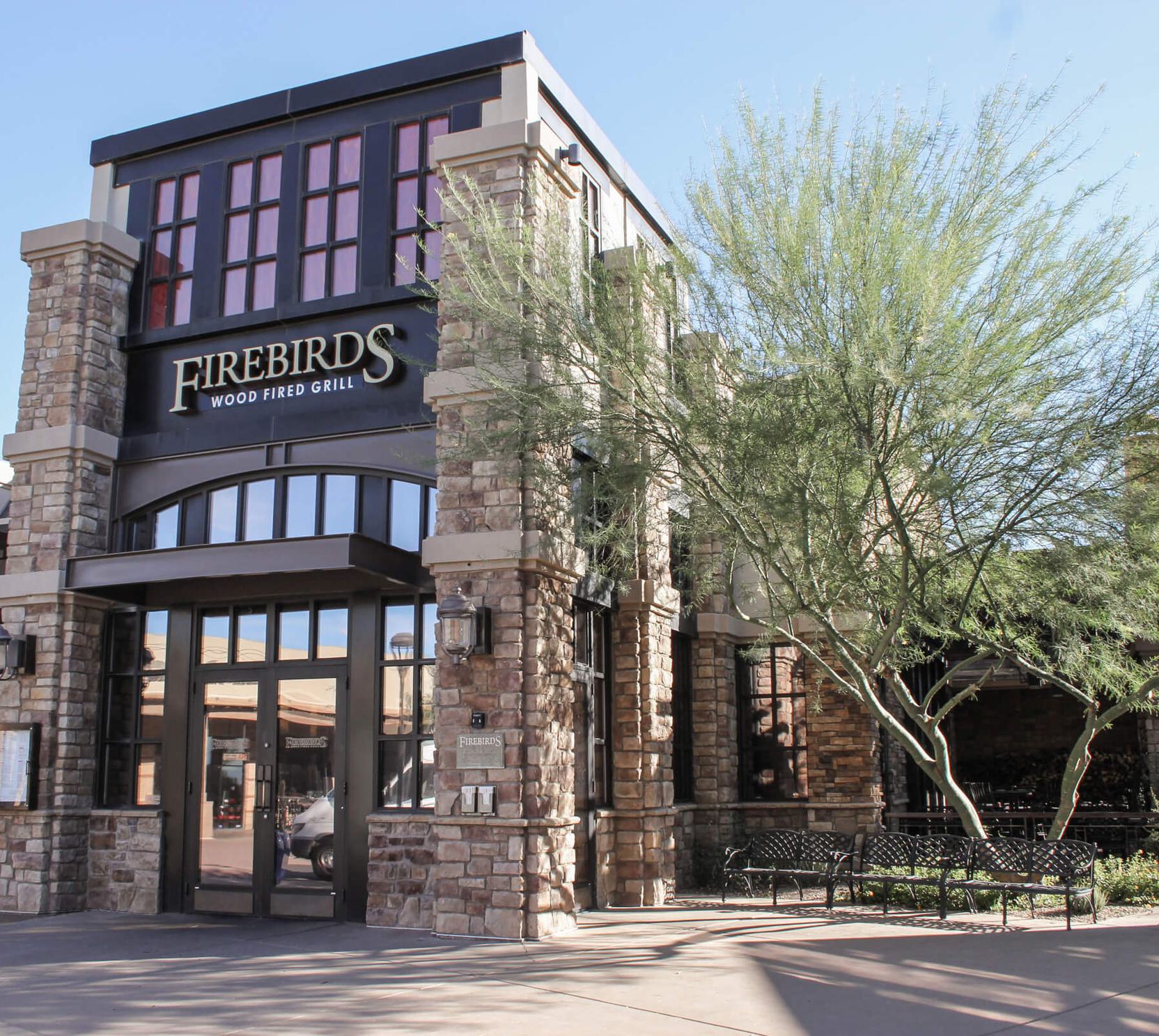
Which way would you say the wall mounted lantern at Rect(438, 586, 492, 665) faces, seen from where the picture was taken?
facing the viewer and to the left of the viewer

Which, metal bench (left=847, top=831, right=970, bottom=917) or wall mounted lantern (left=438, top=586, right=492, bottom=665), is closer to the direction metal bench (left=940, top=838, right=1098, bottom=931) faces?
the wall mounted lantern

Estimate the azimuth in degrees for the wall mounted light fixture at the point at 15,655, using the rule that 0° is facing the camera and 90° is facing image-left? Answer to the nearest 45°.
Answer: approximately 45°
